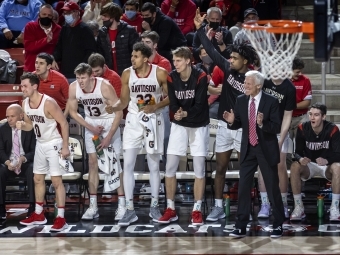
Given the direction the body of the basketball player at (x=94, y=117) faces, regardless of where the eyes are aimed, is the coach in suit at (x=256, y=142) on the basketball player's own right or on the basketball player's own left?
on the basketball player's own left

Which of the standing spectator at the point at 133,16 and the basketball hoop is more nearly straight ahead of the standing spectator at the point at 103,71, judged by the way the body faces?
the basketball hoop

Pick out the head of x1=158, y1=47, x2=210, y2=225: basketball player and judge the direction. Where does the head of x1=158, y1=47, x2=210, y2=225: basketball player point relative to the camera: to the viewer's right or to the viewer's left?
to the viewer's left

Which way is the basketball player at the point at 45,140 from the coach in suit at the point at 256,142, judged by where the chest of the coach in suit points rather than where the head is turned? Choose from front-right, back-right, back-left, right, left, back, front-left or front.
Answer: front-right

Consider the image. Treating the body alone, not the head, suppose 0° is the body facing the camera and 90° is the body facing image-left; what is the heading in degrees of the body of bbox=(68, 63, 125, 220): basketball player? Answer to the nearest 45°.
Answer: approximately 45°

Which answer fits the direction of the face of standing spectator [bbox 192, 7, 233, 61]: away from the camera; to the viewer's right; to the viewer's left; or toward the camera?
toward the camera

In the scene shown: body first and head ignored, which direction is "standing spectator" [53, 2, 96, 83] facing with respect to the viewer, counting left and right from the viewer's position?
facing the viewer and to the left of the viewer

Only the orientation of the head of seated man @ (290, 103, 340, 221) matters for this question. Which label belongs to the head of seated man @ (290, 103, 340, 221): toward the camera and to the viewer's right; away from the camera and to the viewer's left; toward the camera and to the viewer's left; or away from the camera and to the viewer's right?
toward the camera and to the viewer's left

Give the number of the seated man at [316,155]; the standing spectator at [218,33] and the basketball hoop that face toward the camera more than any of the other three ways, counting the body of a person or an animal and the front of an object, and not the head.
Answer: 2

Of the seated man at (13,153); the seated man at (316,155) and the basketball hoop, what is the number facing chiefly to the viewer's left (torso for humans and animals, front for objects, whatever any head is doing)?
1

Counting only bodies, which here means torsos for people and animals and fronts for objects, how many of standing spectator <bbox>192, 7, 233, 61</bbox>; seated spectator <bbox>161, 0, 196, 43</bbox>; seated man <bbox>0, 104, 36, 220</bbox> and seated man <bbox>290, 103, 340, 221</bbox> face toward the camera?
4

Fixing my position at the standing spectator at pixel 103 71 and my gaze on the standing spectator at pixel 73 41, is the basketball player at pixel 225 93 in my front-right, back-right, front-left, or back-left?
back-right

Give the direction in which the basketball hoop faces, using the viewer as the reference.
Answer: facing to the left of the viewer

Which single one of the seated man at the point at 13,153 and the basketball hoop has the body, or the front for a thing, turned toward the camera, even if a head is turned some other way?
the seated man

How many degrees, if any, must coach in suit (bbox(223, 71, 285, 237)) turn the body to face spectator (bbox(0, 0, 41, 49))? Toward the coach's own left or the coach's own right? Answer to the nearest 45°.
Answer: approximately 90° to the coach's own right
